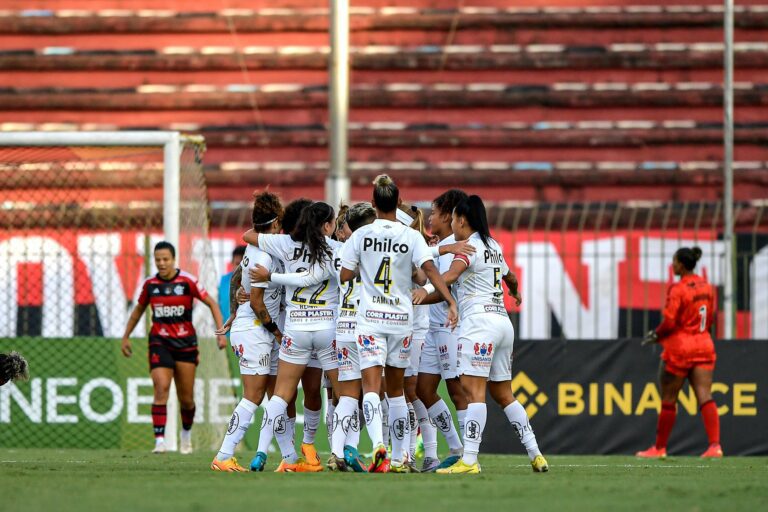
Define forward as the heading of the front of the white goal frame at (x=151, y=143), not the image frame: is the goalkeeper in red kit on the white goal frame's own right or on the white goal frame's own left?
on the white goal frame's own left

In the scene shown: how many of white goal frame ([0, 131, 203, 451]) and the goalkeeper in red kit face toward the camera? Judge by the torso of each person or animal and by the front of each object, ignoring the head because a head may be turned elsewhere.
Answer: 1

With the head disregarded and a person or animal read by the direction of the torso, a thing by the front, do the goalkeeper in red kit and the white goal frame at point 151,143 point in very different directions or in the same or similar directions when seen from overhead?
very different directions

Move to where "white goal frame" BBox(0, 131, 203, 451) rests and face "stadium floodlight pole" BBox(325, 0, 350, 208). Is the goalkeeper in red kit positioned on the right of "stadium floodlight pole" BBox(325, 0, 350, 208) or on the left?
right

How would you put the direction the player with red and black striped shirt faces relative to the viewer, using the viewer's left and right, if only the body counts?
facing the viewer
